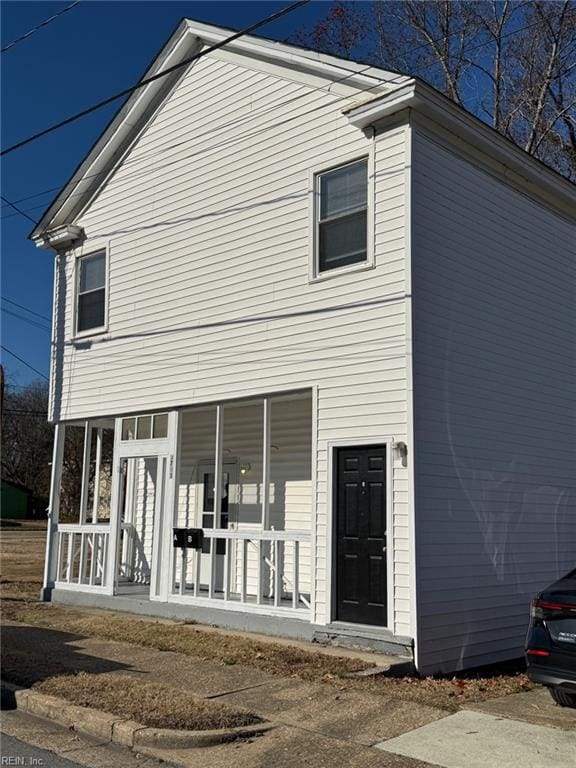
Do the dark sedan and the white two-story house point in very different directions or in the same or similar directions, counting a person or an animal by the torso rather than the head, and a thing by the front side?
very different directions

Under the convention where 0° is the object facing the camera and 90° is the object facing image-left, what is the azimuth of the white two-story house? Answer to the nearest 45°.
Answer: approximately 45°

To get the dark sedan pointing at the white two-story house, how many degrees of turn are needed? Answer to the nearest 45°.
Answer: approximately 90° to its left

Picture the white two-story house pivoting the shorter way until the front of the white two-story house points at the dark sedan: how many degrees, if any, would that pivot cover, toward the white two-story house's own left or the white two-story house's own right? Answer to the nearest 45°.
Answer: approximately 90° to the white two-story house's own left

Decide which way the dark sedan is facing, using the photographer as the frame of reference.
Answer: facing away from the viewer and to the right of the viewer
